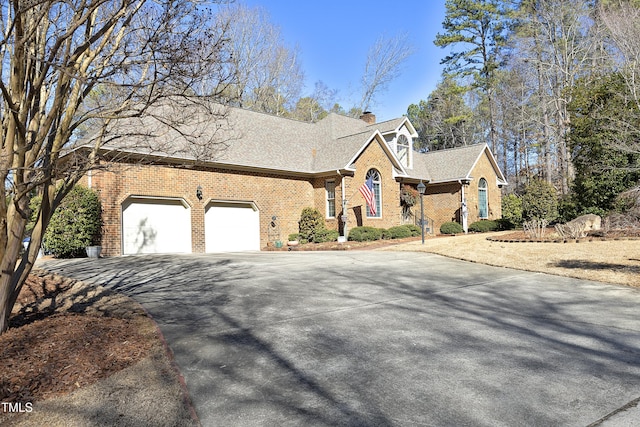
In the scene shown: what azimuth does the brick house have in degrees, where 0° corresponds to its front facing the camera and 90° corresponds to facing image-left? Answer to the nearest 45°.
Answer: approximately 315°

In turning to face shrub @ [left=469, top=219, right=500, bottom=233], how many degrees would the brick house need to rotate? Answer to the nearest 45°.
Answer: approximately 45° to its left

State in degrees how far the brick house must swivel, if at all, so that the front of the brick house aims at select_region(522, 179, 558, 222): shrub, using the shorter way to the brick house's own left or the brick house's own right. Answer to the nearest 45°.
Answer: approximately 45° to the brick house's own left

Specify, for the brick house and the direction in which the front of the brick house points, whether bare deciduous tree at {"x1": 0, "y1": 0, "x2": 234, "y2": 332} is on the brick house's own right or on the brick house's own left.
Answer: on the brick house's own right

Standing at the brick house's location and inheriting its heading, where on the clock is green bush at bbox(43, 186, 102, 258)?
The green bush is roughly at 3 o'clock from the brick house.
